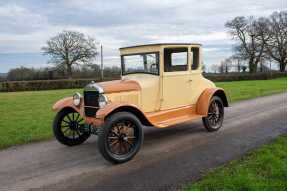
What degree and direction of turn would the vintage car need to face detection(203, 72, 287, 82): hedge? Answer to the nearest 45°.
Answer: approximately 135° to its right

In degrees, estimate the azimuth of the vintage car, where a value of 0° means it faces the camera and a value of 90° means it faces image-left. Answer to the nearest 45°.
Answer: approximately 45°
